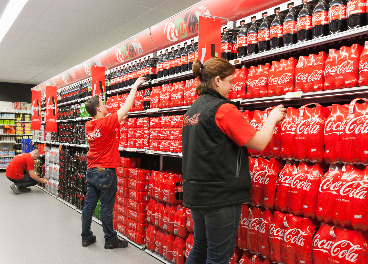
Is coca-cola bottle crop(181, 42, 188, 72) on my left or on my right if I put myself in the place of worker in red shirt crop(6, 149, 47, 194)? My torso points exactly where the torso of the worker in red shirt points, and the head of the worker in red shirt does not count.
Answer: on my right

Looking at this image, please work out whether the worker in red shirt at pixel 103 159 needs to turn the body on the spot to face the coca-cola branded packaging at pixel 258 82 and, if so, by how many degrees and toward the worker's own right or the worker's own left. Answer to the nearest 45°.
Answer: approximately 90° to the worker's own right

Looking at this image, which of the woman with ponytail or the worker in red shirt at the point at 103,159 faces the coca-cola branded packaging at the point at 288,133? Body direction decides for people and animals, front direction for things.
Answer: the woman with ponytail

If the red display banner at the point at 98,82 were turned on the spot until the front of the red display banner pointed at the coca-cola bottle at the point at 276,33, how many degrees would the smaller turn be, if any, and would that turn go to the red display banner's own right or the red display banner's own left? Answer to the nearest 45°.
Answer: approximately 45° to the red display banner's own left

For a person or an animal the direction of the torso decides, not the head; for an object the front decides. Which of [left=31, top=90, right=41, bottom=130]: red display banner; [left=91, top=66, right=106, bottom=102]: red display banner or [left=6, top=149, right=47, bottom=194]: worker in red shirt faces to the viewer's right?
the worker in red shirt

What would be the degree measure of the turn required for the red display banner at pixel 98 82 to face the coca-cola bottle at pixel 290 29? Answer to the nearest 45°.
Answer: approximately 45° to its left

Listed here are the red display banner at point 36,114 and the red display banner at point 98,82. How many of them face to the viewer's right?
0

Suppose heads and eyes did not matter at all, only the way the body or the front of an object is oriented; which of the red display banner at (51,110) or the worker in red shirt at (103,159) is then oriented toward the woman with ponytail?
the red display banner
